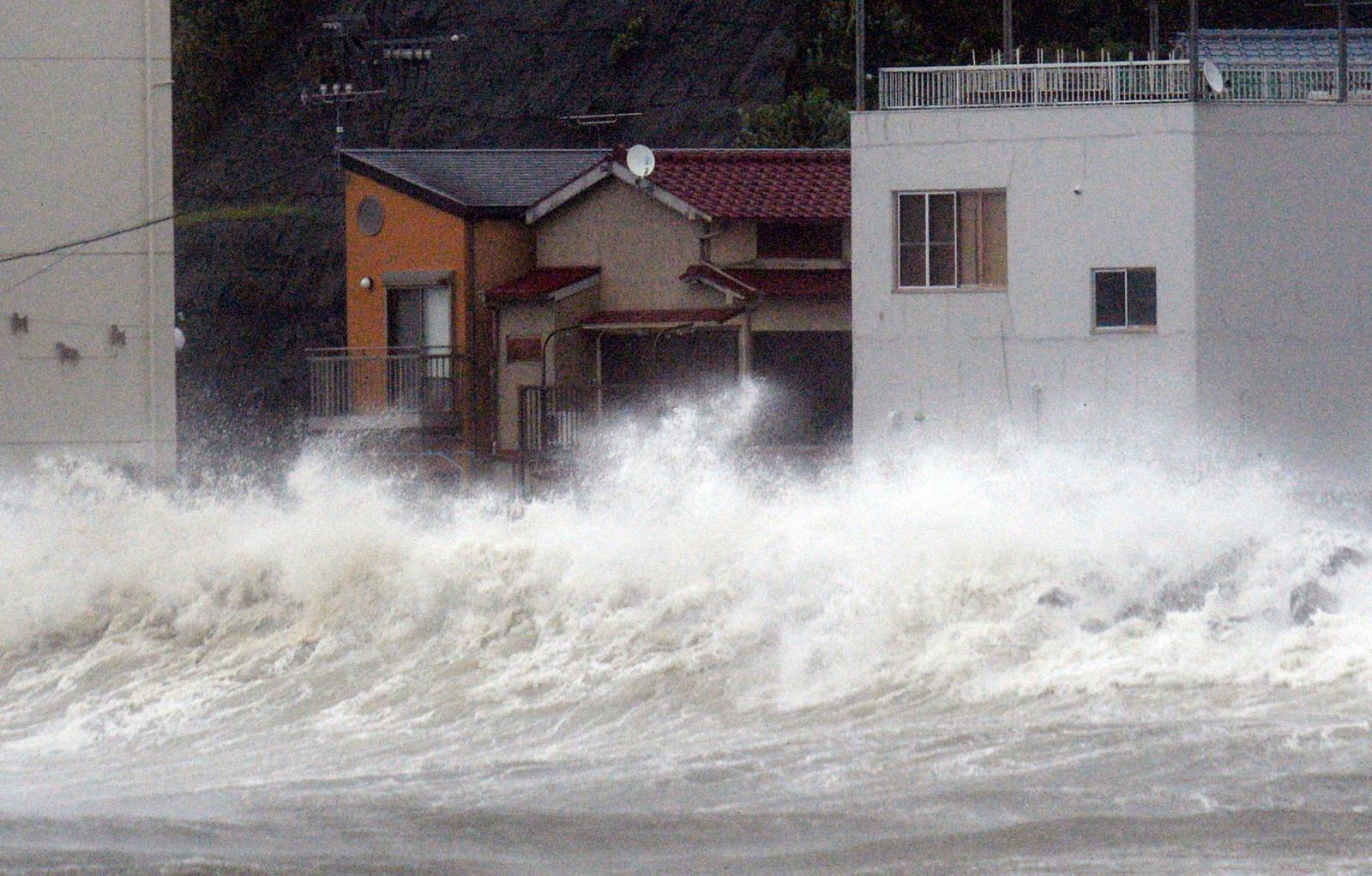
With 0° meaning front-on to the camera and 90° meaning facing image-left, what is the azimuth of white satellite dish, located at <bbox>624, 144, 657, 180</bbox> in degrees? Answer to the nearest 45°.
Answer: approximately 315°

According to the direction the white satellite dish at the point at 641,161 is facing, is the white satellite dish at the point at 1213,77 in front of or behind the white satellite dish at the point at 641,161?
in front

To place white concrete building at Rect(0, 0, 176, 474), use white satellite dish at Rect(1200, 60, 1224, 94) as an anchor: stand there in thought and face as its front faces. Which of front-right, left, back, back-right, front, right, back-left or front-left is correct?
back-right

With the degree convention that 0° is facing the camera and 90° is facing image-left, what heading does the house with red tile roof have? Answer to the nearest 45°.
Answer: approximately 0°

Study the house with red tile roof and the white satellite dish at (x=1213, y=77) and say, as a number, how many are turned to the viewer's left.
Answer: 0

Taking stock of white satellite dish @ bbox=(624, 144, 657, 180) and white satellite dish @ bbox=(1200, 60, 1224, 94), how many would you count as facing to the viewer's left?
0

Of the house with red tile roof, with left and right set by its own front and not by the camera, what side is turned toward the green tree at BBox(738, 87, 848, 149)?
back

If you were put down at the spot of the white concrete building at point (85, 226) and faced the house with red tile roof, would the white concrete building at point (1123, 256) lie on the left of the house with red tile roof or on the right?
right

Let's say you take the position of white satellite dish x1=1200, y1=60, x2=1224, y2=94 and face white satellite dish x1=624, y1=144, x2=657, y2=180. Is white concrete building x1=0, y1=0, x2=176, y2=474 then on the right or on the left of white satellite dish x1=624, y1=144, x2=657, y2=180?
left

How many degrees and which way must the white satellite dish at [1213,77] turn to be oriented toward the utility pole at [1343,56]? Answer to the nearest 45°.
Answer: approximately 90° to its left

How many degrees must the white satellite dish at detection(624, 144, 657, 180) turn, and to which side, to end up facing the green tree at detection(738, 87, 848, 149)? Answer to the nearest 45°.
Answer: approximately 135° to its left
